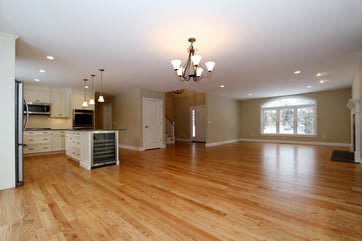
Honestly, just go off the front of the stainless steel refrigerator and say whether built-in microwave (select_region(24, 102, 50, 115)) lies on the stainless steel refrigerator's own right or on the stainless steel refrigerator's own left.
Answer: on the stainless steel refrigerator's own left

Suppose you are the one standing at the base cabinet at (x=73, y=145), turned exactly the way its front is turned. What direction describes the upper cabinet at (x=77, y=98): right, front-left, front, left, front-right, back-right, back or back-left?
back-right

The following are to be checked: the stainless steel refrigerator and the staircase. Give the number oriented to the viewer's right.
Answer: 2

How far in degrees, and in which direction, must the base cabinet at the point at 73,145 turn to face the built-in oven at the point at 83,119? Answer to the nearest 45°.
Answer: approximately 135° to its right

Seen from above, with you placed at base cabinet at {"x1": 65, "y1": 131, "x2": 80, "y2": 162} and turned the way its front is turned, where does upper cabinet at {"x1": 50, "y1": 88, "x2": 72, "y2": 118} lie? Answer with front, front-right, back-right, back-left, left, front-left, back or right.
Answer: back-right

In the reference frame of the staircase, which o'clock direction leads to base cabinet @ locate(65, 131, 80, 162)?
The base cabinet is roughly at 4 o'clock from the staircase.

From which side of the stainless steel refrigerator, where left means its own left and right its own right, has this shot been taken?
right

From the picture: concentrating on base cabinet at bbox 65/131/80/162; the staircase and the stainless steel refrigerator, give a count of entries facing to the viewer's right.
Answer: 2

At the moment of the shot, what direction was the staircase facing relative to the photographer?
facing to the right of the viewer
